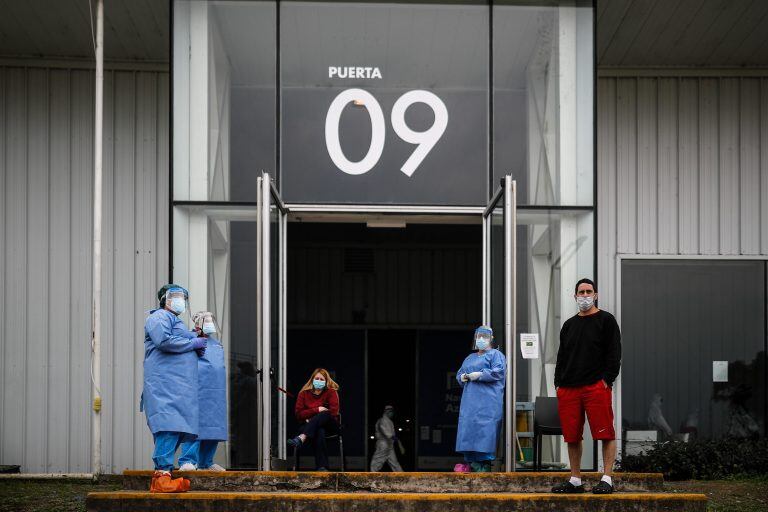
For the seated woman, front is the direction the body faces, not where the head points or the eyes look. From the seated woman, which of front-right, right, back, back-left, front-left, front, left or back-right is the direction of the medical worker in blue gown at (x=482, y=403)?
front-left

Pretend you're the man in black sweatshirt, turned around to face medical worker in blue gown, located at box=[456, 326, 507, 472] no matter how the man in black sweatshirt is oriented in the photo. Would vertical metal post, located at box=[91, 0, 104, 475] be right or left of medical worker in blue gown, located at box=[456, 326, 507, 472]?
left

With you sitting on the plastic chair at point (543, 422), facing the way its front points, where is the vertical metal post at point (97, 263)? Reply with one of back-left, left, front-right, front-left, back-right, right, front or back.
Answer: back-right

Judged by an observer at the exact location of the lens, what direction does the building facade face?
facing the viewer

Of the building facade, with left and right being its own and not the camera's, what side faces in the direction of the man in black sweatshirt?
front

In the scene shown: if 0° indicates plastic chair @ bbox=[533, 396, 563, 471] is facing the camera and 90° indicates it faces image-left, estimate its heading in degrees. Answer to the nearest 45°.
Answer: approximately 315°

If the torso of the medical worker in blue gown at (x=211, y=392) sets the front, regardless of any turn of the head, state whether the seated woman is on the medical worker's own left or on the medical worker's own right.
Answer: on the medical worker's own left

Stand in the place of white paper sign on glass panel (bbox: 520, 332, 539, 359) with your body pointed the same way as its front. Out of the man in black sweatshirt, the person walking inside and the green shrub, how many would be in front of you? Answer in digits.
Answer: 1

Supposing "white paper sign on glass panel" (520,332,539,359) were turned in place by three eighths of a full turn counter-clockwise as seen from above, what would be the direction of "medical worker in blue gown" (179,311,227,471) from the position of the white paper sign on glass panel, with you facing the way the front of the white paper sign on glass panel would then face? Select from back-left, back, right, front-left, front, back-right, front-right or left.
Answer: back

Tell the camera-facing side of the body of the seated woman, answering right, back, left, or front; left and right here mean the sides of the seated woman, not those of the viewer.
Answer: front

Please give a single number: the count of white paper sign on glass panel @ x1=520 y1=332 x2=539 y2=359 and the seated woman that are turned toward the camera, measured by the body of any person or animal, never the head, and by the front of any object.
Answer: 2
